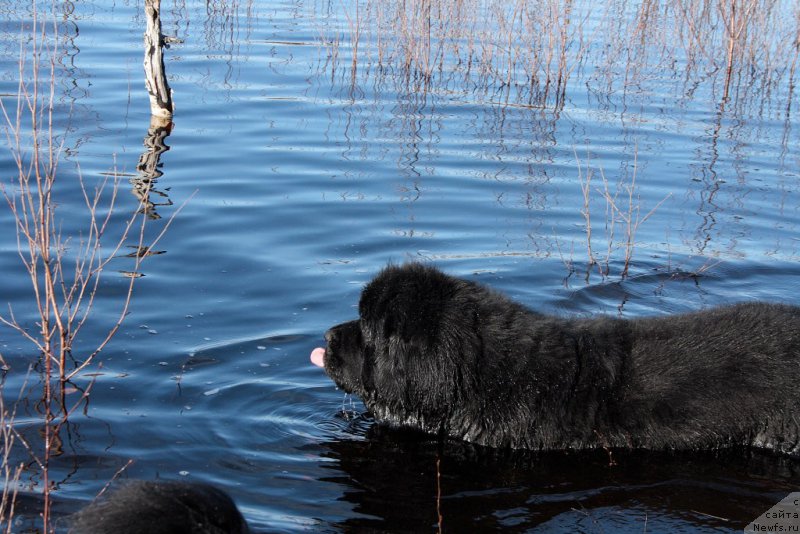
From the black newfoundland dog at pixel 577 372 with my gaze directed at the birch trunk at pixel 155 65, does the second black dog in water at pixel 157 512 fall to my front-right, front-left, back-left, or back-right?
back-left

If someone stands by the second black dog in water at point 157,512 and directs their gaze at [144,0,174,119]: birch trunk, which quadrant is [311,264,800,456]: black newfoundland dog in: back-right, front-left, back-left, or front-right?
front-right

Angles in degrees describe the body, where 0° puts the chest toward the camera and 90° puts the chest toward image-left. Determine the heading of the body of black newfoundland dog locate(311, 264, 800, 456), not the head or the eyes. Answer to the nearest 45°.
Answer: approximately 90°

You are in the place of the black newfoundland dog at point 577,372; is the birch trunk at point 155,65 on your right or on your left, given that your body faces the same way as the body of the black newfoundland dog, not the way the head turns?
on your right

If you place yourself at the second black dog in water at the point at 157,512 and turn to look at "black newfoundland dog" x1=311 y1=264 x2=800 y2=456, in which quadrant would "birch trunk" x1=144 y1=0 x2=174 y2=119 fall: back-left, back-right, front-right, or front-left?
front-left

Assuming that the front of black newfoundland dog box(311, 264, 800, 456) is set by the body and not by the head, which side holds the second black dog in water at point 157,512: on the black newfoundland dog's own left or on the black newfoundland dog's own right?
on the black newfoundland dog's own left
